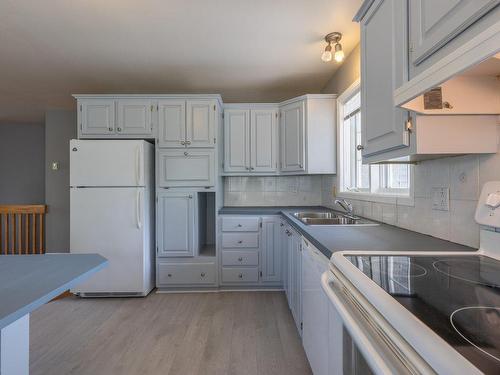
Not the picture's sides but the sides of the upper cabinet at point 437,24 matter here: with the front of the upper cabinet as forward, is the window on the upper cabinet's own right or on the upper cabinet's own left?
on the upper cabinet's own right

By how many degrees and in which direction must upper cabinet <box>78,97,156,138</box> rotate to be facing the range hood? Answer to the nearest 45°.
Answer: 0° — it already faces it

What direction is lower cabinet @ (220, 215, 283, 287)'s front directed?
toward the camera

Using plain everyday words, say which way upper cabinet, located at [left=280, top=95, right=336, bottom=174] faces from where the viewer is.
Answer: facing the viewer and to the left of the viewer

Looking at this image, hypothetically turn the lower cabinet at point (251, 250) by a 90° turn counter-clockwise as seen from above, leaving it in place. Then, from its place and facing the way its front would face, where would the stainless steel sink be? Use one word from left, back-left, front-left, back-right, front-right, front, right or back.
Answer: front-right

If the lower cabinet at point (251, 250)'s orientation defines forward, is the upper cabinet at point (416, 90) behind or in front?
in front

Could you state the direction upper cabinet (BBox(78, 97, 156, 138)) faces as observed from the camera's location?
facing the viewer

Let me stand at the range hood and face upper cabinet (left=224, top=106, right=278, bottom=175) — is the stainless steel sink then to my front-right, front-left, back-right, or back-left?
front-right

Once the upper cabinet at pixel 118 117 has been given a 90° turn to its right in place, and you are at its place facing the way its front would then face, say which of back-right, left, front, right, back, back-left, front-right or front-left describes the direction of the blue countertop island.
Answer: left

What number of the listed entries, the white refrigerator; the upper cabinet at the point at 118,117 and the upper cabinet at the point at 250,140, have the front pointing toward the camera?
3

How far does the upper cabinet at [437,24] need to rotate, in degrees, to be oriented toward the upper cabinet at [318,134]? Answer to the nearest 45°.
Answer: approximately 90° to its right

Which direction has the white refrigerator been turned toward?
toward the camera

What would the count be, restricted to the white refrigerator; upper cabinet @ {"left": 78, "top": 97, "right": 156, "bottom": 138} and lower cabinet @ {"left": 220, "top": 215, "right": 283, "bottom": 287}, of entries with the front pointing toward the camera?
3
